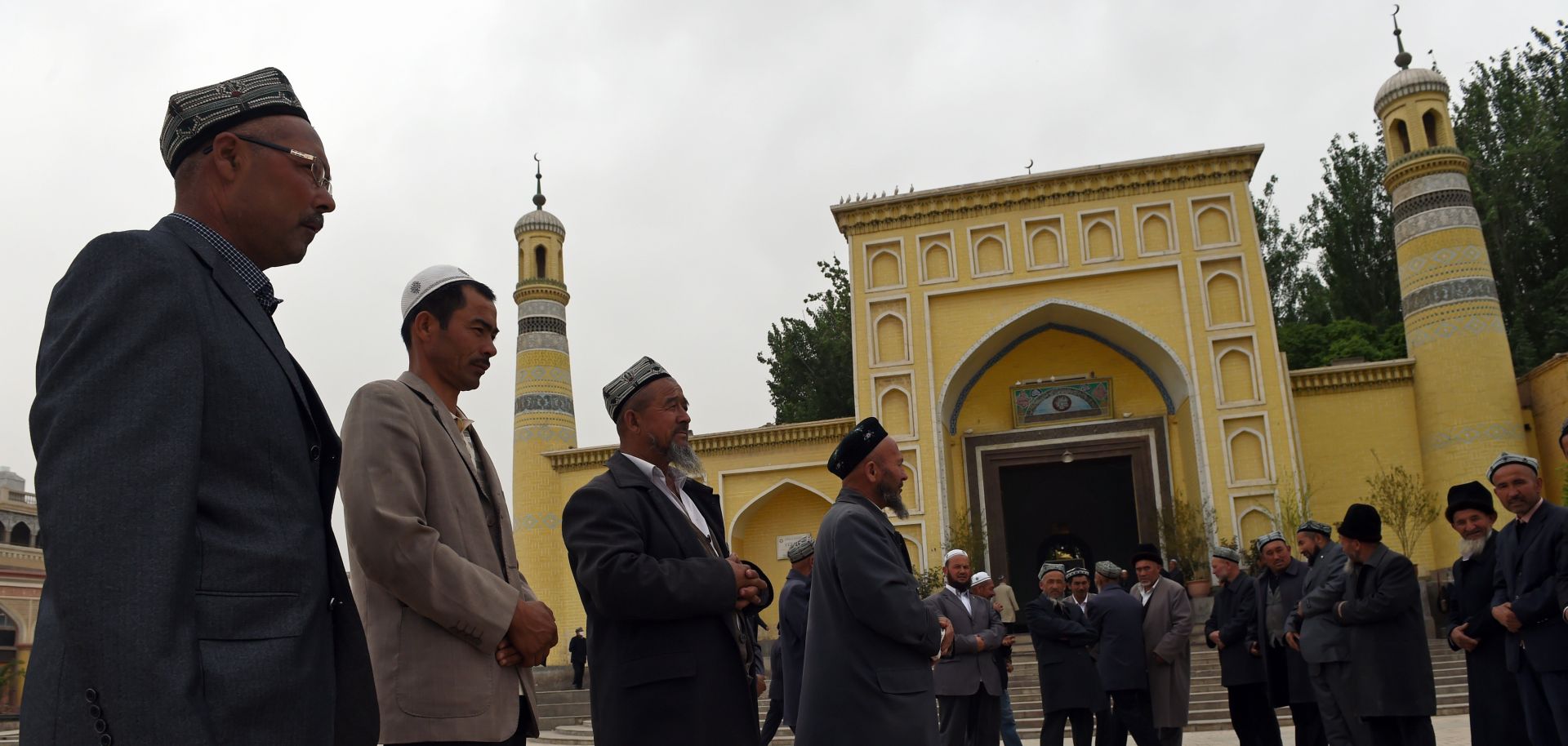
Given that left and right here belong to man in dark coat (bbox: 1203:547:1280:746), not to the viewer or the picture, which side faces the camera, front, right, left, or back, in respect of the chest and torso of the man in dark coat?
left

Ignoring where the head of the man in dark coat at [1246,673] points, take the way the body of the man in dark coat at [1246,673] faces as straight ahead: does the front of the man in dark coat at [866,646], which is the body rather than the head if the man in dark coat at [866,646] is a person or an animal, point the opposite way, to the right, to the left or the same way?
the opposite way

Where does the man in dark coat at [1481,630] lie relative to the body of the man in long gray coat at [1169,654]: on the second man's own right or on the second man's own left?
on the second man's own left

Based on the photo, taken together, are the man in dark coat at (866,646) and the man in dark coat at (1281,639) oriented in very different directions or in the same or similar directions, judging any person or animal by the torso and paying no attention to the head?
very different directions

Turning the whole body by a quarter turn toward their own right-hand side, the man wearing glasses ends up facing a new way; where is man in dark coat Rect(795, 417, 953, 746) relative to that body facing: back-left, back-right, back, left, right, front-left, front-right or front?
back-left

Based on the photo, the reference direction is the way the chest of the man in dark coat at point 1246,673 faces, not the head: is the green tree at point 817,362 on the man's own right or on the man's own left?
on the man's own right

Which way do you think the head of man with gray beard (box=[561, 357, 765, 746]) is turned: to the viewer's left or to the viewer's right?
to the viewer's right

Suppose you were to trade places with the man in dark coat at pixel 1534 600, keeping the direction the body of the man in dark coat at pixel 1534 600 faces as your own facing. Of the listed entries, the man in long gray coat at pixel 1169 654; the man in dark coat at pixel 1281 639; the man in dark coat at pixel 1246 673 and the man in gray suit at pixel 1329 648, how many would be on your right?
4

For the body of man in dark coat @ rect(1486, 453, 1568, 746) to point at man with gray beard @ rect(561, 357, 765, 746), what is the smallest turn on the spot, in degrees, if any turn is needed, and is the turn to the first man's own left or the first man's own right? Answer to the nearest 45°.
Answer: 0° — they already face them

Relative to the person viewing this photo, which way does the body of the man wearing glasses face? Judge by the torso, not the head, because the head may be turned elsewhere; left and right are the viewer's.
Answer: facing to the right of the viewer

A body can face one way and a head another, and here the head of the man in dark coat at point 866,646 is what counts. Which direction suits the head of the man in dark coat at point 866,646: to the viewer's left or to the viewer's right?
to the viewer's right

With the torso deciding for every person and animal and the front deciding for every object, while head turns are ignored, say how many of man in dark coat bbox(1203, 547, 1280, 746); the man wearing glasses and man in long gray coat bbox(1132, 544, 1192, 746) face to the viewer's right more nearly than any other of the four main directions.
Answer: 1

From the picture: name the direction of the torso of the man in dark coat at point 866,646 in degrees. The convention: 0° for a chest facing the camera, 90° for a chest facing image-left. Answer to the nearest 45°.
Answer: approximately 270°

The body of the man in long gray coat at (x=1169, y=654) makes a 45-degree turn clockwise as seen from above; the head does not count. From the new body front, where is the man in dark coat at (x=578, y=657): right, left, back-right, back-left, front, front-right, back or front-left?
front-right

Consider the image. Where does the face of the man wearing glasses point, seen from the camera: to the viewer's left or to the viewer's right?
to the viewer's right

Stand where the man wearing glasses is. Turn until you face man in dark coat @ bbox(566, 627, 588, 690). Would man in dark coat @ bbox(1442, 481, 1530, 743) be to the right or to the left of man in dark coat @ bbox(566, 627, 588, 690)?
right
